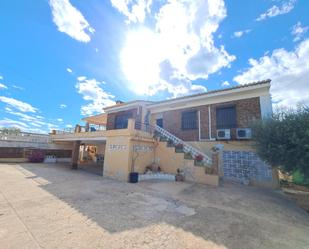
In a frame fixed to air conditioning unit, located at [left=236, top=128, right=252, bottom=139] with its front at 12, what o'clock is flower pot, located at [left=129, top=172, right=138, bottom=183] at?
The flower pot is roughly at 2 o'clock from the air conditioning unit.

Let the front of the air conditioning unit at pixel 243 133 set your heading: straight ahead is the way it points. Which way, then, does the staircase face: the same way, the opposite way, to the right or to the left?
to the left

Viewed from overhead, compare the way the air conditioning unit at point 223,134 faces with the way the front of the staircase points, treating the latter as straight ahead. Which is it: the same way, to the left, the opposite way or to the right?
to the right

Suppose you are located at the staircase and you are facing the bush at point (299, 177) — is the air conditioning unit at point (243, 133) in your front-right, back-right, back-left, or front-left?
front-left

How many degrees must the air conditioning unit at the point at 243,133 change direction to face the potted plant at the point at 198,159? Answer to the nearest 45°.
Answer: approximately 45° to its right

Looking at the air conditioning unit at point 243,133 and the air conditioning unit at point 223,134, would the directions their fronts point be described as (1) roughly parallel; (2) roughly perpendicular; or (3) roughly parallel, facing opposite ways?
roughly parallel

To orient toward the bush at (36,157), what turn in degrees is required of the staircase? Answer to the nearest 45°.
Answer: approximately 180°

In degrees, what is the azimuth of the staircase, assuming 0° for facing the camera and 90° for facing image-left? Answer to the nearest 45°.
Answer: approximately 270°

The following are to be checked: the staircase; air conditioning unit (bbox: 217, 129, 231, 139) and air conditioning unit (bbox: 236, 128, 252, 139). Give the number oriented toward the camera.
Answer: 2

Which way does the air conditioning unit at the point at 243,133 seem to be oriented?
toward the camera

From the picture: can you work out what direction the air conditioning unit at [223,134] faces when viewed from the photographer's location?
facing the viewer

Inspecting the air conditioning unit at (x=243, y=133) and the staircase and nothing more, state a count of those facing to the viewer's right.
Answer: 1

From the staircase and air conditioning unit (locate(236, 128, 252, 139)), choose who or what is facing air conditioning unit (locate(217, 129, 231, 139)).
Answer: the staircase

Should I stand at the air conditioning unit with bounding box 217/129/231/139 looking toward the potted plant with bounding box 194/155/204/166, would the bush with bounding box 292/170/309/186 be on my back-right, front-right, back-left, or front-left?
back-left

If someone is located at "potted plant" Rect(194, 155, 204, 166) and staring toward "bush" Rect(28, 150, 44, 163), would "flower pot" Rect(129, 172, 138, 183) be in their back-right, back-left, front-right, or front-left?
front-left

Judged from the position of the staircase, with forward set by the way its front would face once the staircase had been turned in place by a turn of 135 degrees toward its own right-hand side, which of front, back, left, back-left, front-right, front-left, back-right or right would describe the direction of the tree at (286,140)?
left

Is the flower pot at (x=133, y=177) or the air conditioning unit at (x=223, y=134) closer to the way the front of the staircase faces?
the air conditioning unit

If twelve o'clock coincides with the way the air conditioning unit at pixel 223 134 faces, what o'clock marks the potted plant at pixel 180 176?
The potted plant is roughly at 2 o'clock from the air conditioning unit.

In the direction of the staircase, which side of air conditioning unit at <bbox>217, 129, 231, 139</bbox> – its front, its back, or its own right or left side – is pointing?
right
